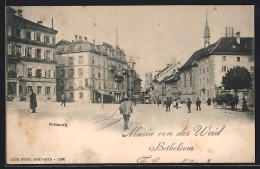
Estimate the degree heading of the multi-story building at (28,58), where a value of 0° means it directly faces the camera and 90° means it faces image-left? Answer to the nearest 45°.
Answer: approximately 315°
